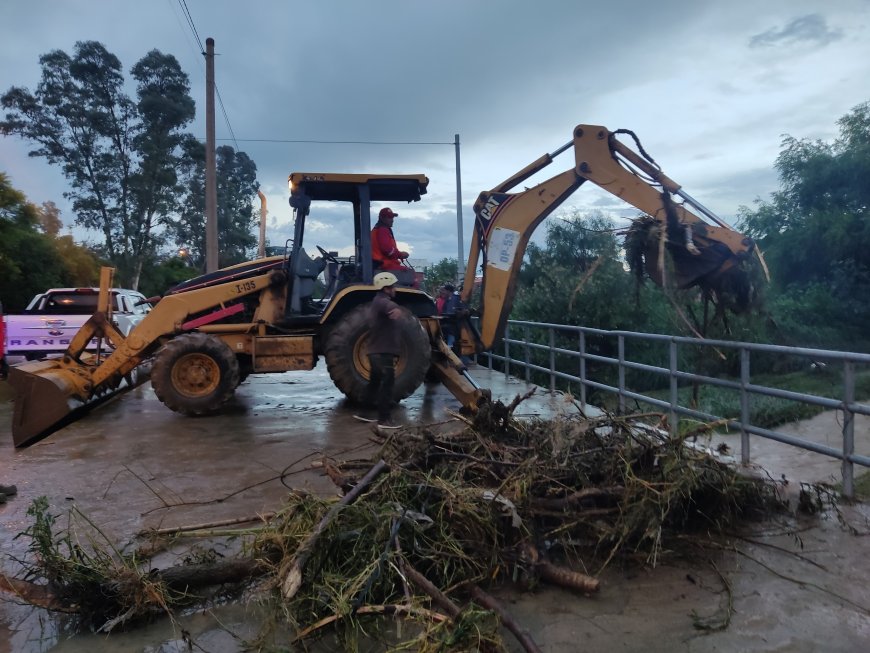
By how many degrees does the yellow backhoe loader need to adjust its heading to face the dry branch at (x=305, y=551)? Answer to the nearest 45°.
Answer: approximately 90° to its left

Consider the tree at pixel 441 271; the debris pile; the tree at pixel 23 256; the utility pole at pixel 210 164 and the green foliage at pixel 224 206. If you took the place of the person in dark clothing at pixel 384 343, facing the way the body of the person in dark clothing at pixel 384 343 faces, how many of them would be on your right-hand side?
1

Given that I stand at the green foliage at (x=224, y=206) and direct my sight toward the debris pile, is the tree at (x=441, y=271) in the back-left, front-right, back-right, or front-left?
front-left

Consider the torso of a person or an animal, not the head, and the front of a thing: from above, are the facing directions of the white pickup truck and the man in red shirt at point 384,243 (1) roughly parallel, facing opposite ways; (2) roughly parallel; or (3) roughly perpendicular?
roughly perpendicular

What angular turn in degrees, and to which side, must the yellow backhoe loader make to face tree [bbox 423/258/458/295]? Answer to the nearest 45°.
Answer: approximately 90° to its right

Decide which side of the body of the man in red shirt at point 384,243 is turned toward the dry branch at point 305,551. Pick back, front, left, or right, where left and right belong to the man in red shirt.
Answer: right

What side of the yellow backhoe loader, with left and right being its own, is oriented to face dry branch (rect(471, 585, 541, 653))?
left

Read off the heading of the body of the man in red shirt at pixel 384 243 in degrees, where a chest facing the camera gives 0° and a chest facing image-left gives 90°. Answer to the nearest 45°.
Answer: approximately 270°

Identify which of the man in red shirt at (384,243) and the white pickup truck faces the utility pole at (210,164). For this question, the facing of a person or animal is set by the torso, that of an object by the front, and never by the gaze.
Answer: the white pickup truck

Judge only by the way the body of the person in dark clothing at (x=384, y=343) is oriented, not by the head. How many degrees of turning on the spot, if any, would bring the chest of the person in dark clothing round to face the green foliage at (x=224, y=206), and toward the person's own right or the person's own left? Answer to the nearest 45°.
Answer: approximately 90° to the person's own left

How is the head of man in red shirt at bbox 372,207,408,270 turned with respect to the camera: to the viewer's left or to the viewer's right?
to the viewer's right

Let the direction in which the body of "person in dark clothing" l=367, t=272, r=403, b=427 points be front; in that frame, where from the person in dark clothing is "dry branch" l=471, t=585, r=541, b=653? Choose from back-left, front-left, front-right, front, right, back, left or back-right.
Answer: right

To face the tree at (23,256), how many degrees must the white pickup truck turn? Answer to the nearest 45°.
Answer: approximately 45° to its left

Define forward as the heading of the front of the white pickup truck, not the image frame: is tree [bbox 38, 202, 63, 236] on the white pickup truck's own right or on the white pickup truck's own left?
on the white pickup truck's own left

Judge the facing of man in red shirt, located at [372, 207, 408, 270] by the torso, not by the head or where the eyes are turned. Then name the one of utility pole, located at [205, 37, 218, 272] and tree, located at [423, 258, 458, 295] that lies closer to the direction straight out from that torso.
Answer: the tree

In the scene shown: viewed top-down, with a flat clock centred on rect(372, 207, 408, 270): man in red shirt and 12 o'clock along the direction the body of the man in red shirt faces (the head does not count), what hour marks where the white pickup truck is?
The white pickup truck is roughly at 7 o'clock from the man in red shirt.

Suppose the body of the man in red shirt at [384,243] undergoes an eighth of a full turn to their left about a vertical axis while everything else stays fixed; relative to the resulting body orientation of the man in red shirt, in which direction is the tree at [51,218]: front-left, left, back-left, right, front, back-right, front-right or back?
left
